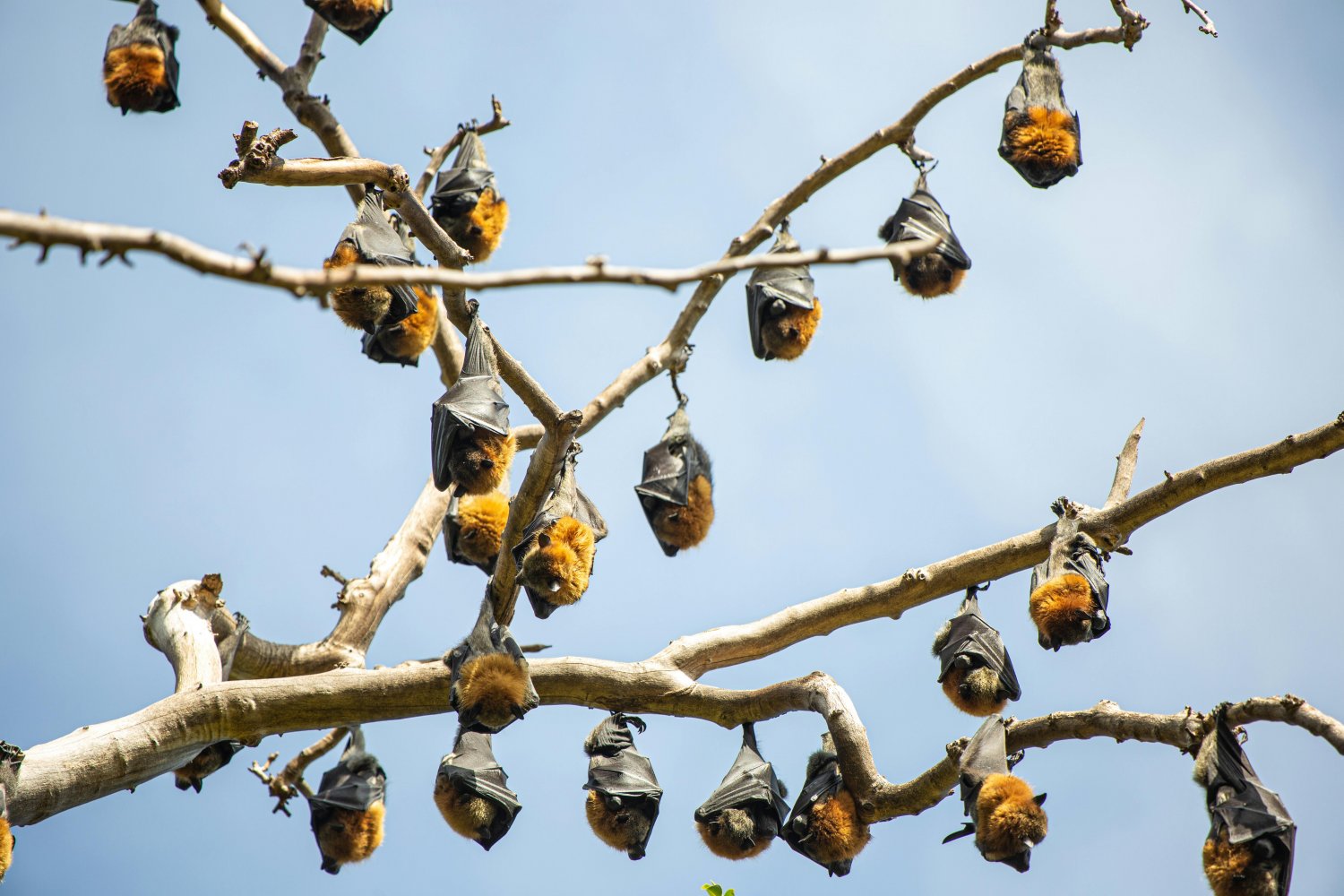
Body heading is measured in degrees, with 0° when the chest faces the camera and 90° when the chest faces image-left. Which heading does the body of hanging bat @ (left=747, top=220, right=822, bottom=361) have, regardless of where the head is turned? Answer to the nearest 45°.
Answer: approximately 45°

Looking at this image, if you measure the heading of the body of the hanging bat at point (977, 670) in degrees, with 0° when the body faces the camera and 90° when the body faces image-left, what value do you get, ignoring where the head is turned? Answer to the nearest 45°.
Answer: approximately 315°
